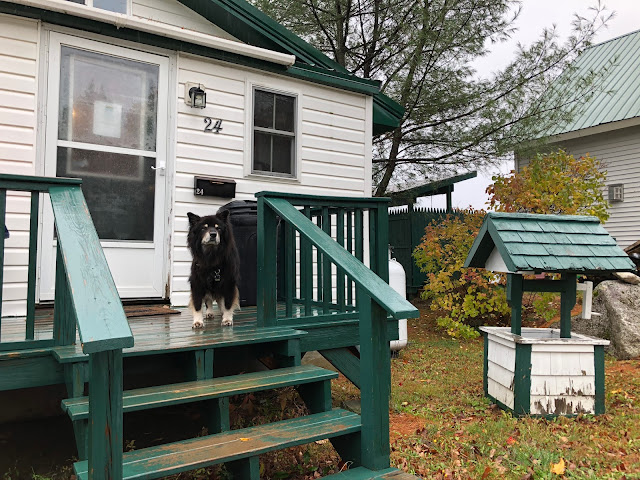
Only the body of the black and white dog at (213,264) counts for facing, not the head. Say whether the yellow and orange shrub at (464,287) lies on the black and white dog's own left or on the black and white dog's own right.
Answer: on the black and white dog's own left

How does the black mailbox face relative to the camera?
toward the camera

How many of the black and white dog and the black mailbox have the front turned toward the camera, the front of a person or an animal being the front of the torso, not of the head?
2

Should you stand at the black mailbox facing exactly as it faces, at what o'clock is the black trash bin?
The black trash bin is roughly at 11 o'clock from the black mailbox.

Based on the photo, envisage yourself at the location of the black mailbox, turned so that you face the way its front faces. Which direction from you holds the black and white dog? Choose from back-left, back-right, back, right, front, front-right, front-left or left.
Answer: front

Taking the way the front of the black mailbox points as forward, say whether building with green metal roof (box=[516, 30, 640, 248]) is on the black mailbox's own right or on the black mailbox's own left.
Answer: on the black mailbox's own left

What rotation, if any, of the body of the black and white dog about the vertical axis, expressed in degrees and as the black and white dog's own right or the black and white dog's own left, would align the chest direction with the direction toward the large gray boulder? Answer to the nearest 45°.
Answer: approximately 90° to the black and white dog's own left

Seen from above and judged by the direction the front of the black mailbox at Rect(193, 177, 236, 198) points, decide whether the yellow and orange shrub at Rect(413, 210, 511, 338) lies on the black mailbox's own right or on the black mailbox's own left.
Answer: on the black mailbox's own left

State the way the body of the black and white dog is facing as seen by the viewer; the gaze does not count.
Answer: toward the camera

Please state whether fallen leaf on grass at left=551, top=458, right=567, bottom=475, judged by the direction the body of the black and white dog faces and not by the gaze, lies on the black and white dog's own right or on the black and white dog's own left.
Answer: on the black and white dog's own left

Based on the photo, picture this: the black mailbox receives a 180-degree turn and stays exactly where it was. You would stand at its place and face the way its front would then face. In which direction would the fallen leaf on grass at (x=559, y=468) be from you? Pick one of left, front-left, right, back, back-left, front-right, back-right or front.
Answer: back-right

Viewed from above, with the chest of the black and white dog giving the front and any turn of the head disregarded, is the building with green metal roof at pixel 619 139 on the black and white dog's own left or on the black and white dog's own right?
on the black and white dog's own left

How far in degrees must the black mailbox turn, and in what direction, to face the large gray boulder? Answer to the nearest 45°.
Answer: approximately 90° to its left

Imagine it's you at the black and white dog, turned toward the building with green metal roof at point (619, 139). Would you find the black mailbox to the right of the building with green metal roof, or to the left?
left
